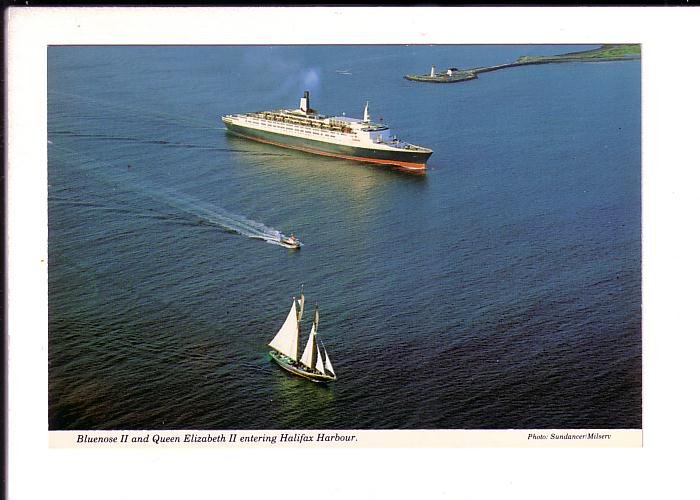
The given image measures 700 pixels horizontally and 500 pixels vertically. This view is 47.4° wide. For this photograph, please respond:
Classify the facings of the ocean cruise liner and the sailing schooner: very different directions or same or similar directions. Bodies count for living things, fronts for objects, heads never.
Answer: same or similar directions

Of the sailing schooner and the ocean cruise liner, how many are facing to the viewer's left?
0

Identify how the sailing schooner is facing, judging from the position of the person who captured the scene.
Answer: facing the viewer and to the right of the viewer
